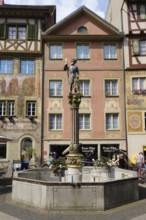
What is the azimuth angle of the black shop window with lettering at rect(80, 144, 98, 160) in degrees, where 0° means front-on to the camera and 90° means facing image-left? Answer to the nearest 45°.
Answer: approximately 0°

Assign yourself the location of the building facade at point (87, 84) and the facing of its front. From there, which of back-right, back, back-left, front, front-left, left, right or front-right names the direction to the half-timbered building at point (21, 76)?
right

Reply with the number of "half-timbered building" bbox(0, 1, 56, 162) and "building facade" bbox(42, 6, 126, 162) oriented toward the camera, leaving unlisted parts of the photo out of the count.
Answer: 2

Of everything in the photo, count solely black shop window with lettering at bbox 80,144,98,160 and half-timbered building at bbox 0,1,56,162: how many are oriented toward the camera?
2

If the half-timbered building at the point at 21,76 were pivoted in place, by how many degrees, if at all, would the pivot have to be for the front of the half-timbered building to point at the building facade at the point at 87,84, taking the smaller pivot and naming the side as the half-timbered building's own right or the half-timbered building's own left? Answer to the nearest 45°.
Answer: approximately 90° to the half-timbered building's own left

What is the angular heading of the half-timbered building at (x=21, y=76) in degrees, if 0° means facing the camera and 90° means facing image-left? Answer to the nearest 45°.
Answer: approximately 0°

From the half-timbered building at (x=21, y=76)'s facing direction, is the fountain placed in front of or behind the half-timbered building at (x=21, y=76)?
in front

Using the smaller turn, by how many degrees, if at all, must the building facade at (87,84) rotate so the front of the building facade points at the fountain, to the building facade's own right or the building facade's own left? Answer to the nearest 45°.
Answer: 0° — it already faces it

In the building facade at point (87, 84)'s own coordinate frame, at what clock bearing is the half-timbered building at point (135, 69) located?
The half-timbered building is roughly at 9 o'clock from the building facade.

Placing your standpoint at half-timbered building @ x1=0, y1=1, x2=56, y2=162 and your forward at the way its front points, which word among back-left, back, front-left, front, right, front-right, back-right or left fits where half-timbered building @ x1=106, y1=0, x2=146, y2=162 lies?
left
